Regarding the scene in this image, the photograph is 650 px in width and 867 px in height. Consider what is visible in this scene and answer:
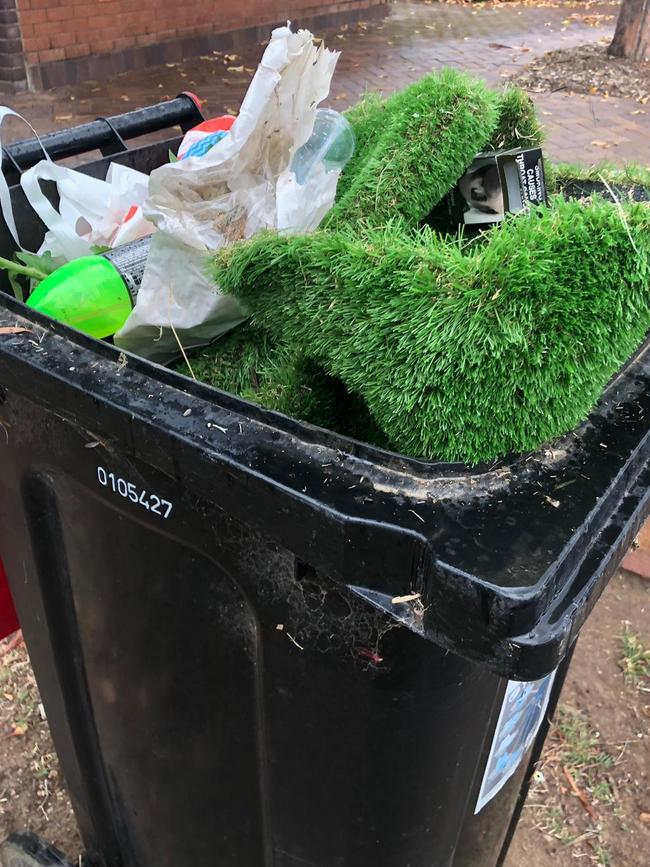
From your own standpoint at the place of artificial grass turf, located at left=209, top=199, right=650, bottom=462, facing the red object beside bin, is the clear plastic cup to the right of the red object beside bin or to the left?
right

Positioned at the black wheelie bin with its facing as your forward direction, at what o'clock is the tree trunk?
The tree trunk is roughly at 8 o'clock from the black wheelie bin.
